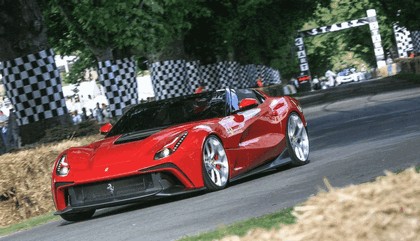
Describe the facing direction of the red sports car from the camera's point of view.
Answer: facing the viewer and to the left of the viewer

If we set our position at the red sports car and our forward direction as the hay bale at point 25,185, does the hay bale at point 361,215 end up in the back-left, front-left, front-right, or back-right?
back-left

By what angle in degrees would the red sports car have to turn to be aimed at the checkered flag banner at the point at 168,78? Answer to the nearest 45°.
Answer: approximately 135° to its right

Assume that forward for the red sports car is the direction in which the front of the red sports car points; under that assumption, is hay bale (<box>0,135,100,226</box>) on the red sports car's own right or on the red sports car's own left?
on the red sports car's own right

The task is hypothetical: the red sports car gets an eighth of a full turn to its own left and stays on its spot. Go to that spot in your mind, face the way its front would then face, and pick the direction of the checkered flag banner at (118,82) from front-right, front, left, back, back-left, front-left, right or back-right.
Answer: back

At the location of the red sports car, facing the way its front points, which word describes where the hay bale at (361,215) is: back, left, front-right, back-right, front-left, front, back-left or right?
front-left

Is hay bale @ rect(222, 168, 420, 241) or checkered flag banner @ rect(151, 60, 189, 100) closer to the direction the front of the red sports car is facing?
the hay bale
